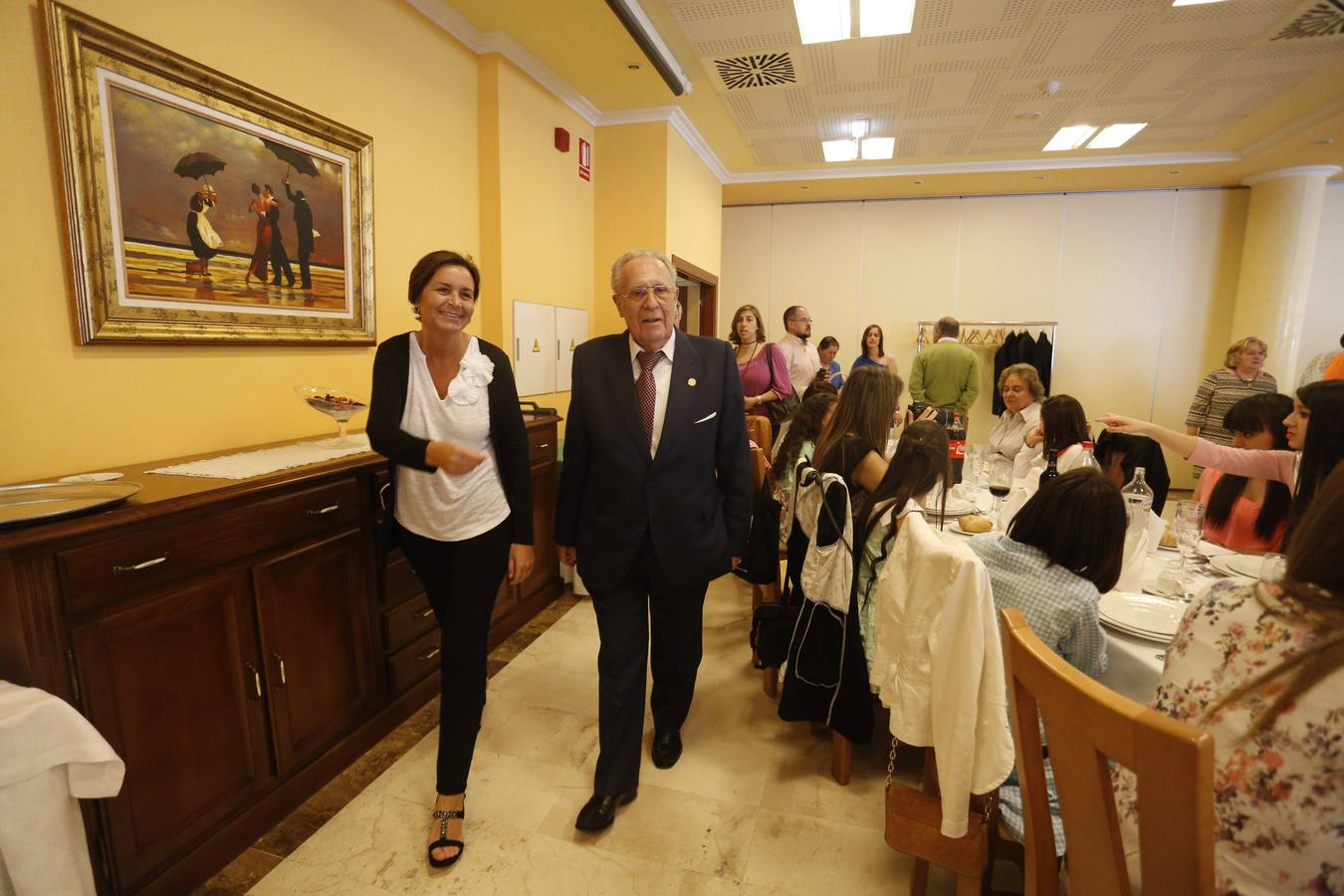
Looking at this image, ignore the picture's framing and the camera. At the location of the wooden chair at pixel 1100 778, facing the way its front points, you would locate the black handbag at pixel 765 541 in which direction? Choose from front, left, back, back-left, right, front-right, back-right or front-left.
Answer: left

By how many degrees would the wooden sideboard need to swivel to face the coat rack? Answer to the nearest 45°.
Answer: approximately 45° to its left

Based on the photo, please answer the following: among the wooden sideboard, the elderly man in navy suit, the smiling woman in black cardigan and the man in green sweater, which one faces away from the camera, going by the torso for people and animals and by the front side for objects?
the man in green sweater

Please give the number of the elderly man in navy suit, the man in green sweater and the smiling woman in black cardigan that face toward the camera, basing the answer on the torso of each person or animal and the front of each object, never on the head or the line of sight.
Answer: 2

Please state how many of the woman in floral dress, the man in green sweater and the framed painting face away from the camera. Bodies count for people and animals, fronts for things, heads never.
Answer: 2

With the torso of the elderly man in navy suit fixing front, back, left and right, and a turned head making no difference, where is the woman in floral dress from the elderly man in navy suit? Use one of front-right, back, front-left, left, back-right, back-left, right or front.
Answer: front-left

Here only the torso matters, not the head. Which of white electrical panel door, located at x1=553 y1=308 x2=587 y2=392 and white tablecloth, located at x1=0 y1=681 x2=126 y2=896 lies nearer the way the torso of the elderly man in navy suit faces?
the white tablecloth

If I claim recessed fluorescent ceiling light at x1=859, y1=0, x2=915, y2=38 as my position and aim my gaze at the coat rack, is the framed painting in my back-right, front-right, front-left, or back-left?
back-left

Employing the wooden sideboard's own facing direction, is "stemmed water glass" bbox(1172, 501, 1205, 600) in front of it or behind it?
in front

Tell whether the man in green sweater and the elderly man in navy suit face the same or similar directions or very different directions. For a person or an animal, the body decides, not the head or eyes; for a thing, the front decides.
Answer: very different directions

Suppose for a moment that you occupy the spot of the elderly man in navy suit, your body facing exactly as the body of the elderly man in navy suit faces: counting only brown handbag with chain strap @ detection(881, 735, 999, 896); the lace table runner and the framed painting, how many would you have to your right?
2

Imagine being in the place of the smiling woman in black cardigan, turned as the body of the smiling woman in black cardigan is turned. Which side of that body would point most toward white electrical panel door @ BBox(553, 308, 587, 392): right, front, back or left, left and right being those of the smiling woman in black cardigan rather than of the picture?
back

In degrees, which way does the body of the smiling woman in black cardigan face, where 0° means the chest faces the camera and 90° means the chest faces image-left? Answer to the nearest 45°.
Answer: approximately 0°
